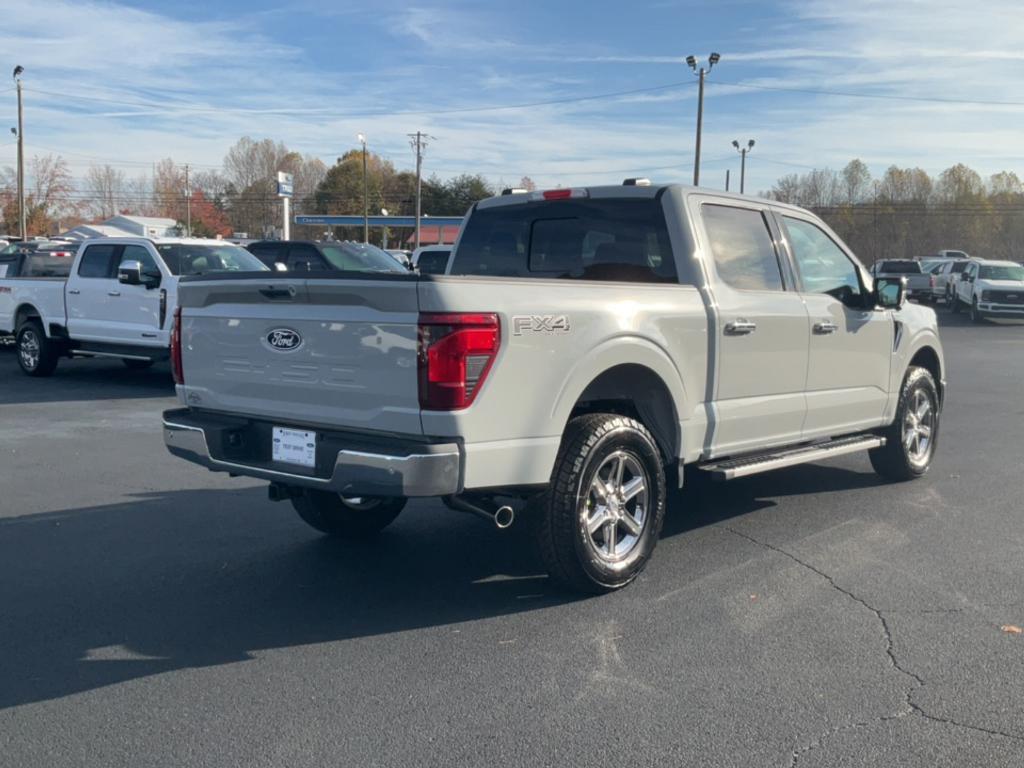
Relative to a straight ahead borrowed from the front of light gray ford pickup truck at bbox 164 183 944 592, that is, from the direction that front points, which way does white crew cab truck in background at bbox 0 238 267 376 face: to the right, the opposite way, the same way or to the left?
to the right

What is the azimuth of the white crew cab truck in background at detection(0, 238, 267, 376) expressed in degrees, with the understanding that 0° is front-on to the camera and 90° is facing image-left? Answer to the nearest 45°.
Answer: approximately 315°

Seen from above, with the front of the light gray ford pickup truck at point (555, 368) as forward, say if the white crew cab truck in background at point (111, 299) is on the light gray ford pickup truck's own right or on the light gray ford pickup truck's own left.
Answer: on the light gray ford pickup truck's own left

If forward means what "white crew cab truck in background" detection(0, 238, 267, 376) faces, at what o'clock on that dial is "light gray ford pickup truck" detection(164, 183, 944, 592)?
The light gray ford pickup truck is roughly at 1 o'clock from the white crew cab truck in background.

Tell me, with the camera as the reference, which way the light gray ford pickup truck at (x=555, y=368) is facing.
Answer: facing away from the viewer and to the right of the viewer
